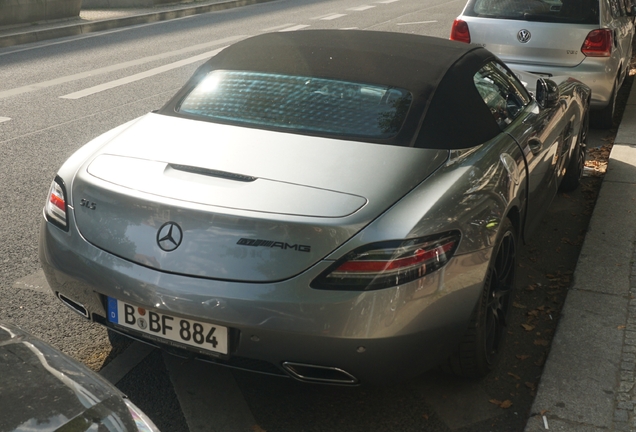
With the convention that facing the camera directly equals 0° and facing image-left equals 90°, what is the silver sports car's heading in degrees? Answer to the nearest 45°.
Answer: approximately 225°

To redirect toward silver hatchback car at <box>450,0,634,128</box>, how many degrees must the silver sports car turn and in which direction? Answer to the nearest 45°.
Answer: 0° — it already faces it
